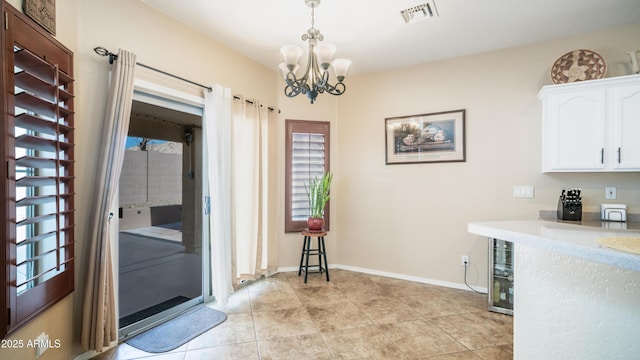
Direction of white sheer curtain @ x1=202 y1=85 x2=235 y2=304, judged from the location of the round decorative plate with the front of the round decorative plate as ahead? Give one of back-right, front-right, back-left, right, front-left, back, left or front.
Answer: front-right

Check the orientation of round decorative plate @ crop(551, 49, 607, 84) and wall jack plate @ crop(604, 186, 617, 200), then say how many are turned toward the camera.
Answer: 2

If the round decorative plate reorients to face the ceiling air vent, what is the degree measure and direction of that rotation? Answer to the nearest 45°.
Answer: approximately 45° to its right

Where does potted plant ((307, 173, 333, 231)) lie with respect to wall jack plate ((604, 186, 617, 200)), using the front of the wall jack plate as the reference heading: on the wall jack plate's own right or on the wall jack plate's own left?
on the wall jack plate's own right

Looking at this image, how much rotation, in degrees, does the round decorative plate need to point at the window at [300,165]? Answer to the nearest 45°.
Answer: approximately 90° to its right

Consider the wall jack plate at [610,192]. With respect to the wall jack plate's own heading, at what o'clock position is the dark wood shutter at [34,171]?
The dark wood shutter is roughly at 1 o'clock from the wall jack plate.

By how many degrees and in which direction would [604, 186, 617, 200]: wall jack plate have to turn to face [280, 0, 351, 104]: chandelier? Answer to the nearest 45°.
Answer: approximately 45° to its right

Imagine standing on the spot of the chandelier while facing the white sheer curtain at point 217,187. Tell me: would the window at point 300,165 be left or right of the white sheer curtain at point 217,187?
right

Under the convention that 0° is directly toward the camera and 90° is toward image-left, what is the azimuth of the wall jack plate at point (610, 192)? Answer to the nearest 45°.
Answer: approximately 0°

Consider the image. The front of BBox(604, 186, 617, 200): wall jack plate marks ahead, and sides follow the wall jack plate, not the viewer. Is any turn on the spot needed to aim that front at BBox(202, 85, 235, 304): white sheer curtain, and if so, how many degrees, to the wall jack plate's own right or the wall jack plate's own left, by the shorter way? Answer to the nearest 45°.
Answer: approximately 45° to the wall jack plate's own right

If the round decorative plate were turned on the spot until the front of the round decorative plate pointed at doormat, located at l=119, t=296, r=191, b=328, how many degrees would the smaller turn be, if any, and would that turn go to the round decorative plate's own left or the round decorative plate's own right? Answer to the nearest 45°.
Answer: approximately 45° to the round decorative plate's own right
